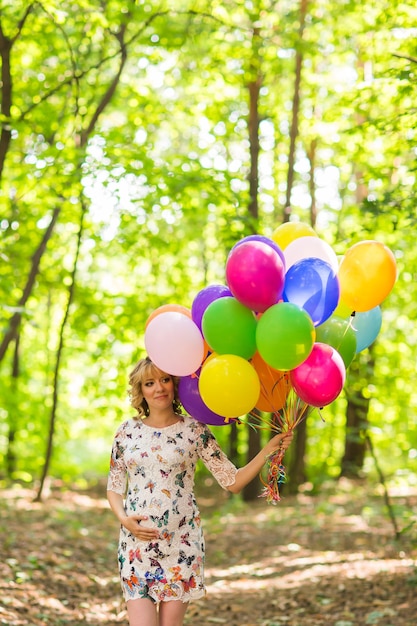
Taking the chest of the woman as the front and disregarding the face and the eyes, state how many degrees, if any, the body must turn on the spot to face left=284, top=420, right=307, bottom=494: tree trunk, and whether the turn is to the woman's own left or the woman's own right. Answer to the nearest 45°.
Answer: approximately 180°

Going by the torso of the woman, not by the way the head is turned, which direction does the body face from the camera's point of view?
toward the camera

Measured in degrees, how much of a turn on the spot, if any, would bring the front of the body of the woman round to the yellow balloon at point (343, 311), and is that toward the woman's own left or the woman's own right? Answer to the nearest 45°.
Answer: approximately 90° to the woman's own left

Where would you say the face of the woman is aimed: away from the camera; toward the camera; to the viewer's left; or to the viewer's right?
toward the camera

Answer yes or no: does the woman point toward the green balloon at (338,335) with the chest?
no

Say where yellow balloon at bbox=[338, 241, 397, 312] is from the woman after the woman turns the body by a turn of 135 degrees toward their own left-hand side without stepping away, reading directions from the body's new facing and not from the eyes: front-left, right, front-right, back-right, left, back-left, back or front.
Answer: front-right

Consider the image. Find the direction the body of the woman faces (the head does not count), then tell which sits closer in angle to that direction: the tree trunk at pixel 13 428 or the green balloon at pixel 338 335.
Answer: the green balloon

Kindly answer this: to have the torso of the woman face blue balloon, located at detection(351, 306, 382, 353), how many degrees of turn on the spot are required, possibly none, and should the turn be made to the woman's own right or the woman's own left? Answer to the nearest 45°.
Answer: approximately 90° to the woman's own left

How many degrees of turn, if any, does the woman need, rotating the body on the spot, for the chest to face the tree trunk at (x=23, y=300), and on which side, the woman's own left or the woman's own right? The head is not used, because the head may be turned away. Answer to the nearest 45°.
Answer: approximately 180°
